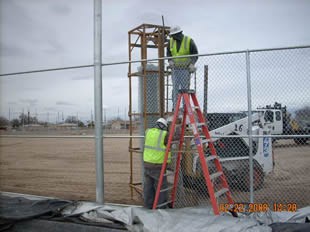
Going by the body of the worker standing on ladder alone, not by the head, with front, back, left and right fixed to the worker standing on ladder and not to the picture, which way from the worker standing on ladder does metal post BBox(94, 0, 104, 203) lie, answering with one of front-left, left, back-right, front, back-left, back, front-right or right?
front-right

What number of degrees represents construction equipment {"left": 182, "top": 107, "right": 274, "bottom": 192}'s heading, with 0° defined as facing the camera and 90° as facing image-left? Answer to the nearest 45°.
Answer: approximately 90°

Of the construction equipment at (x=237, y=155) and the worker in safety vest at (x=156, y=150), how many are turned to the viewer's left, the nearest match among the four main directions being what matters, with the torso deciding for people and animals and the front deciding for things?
1

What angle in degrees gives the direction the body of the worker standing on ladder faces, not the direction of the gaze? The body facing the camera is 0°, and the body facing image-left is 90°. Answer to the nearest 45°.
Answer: approximately 45°
